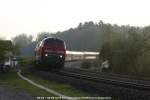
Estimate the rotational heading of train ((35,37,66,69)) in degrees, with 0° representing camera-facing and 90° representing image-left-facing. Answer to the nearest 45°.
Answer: approximately 0°
